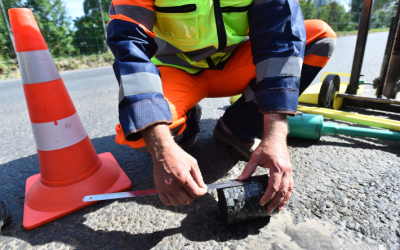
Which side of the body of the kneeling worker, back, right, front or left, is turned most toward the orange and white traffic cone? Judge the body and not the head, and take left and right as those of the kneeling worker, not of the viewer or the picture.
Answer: right

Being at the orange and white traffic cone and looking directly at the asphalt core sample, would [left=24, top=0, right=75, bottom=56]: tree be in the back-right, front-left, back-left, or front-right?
back-left

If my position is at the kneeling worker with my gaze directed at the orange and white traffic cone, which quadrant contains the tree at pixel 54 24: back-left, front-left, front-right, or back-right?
front-right

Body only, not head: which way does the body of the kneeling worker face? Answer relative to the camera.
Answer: toward the camera

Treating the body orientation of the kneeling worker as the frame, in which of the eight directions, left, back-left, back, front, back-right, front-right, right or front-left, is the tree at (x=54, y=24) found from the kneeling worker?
back-right

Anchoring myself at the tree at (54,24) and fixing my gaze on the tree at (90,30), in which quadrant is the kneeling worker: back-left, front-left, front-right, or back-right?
front-right

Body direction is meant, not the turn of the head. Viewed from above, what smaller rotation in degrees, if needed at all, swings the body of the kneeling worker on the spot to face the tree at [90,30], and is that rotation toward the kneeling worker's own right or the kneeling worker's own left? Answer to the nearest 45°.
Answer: approximately 135° to the kneeling worker's own right
